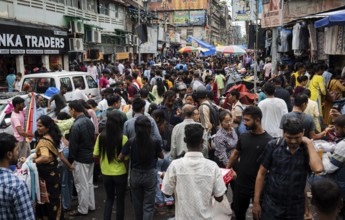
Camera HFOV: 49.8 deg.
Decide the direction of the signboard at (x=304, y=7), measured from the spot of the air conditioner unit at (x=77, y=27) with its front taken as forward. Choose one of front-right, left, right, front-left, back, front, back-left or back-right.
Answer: front

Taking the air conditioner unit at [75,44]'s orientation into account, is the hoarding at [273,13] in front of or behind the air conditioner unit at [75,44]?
in front

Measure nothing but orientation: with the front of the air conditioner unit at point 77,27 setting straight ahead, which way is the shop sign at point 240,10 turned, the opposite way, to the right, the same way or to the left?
to the right

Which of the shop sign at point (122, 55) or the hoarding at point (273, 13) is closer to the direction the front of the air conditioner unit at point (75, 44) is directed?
the hoarding

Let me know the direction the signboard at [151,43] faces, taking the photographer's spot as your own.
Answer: facing the viewer

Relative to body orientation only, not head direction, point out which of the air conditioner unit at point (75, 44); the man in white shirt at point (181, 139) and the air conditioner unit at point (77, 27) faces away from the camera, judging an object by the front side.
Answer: the man in white shirt

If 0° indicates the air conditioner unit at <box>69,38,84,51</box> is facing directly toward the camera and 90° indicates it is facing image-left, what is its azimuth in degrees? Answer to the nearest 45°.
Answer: approximately 315°

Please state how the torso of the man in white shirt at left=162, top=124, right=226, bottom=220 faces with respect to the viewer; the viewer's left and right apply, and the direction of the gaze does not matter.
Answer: facing away from the viewer

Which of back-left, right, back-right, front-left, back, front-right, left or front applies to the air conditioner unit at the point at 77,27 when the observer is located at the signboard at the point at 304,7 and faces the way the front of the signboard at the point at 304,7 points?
front-right

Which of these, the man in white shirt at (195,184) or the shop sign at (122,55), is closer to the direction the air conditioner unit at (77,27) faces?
the man in white shirt

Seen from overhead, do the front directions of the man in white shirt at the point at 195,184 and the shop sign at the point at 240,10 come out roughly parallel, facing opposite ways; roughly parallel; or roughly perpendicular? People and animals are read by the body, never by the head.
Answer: roughly parallel, facing opposite ways

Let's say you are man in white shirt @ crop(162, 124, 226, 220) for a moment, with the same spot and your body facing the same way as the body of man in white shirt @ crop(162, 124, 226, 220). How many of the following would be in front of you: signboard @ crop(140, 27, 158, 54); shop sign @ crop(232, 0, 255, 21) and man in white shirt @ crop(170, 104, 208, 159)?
3

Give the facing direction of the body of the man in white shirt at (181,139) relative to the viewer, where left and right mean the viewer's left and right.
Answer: facing away from the viewer

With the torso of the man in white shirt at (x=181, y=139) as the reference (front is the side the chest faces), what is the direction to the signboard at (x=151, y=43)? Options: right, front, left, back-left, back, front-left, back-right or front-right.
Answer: front

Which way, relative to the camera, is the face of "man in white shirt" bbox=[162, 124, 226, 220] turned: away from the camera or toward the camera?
away from the camera
